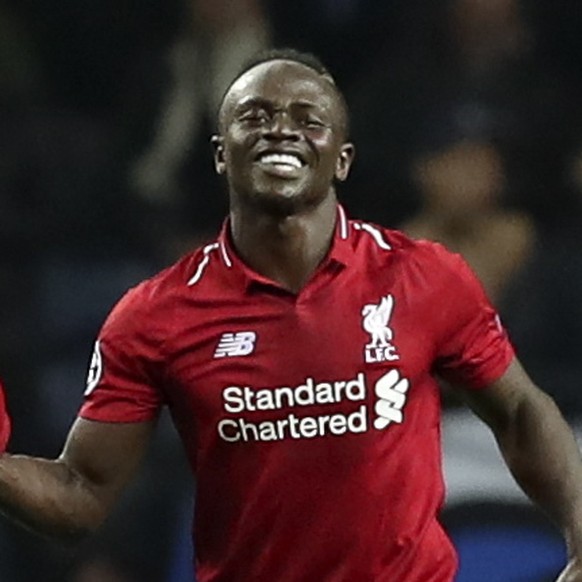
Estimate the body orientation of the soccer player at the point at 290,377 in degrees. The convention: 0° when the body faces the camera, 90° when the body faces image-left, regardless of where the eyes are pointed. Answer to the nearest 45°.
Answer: approximately 0°
